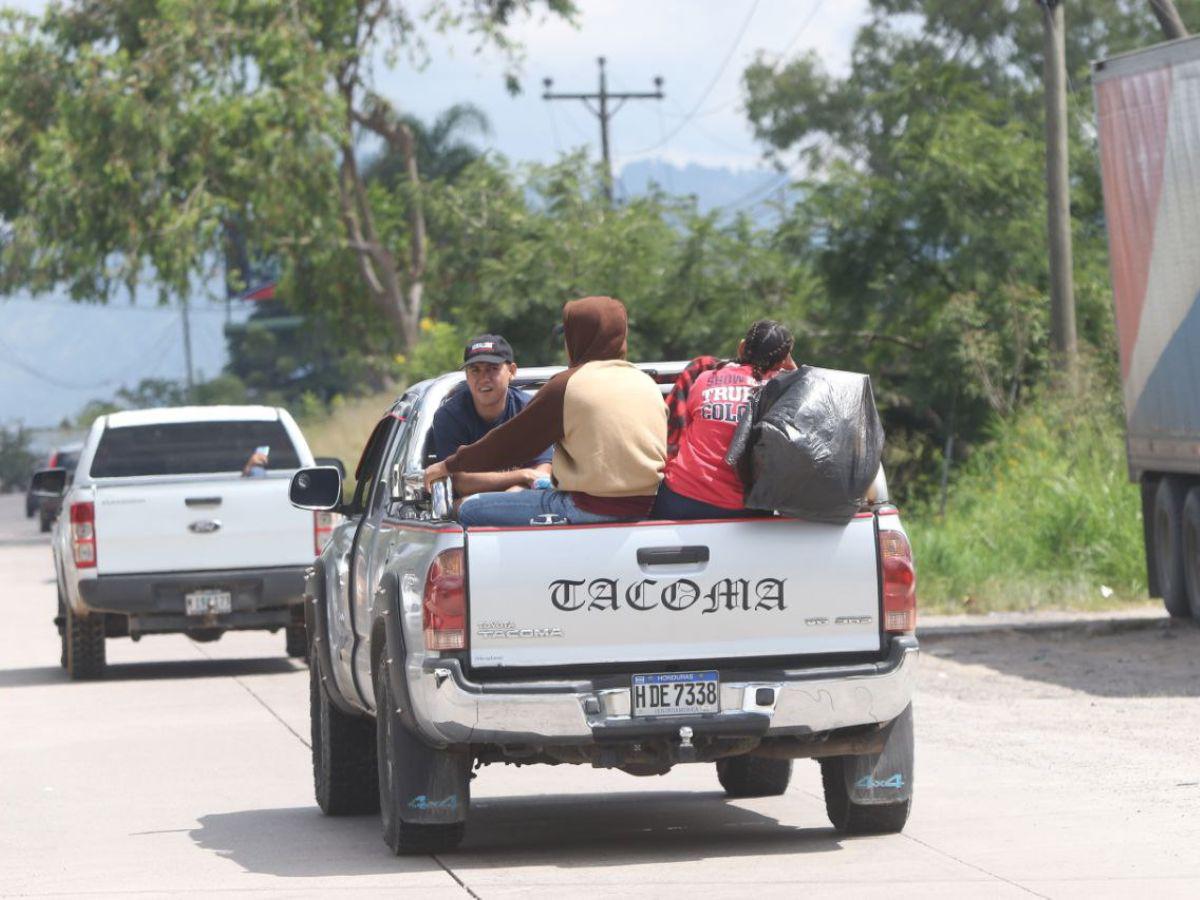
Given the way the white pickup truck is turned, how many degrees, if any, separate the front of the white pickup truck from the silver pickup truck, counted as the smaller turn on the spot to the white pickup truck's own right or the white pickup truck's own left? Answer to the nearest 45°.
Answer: approximately 180°

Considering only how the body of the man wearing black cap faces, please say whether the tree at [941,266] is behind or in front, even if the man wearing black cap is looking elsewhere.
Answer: behind

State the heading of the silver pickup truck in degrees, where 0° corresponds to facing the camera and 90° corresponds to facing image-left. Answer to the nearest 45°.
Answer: approximately 180°

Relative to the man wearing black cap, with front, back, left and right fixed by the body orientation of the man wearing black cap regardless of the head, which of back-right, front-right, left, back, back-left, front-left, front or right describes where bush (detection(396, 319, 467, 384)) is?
back

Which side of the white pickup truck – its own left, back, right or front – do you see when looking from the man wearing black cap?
back

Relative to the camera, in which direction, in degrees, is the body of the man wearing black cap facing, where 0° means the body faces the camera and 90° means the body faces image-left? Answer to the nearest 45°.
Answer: approximately 0°

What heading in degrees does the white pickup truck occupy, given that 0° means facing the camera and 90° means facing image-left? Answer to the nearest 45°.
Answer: approximately 180°

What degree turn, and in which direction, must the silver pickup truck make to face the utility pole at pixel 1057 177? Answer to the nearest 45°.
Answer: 0° — it already faces it

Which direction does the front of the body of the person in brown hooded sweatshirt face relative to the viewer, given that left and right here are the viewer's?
facing away from the viewer and to the left of the viewer

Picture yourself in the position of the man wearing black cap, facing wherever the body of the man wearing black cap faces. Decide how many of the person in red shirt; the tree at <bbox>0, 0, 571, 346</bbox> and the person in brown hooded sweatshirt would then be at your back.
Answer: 1

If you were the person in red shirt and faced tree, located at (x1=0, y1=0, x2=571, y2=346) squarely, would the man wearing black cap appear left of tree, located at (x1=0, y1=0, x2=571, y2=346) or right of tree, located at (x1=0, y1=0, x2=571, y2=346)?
left

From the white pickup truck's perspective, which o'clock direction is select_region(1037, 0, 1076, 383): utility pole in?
The utility pole is roughly at 2 o'clock from the white pickup truck.
